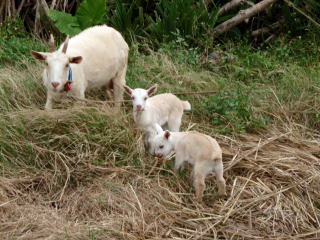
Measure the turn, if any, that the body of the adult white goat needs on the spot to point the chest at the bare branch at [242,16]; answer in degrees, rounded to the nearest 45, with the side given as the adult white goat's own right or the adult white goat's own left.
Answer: approximately 180°

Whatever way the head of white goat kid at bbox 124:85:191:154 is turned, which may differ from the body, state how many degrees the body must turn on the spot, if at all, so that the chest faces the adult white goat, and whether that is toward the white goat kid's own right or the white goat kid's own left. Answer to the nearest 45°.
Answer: approximately 90° to the white goat kid's own right

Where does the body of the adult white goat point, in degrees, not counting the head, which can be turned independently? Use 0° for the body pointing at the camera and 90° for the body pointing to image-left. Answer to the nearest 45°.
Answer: approximately 45°

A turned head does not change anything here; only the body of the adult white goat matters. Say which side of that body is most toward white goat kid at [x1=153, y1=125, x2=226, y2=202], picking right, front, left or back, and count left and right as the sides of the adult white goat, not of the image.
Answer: left

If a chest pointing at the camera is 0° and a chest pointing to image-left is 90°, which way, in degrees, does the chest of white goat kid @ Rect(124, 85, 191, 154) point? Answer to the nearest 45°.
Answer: approximately 45°

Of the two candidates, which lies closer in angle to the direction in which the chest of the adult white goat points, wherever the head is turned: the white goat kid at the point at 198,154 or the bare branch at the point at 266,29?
the white goat kid

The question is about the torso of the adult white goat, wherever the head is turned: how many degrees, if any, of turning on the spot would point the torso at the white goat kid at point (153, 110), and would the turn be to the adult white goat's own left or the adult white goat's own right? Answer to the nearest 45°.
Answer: approximately 90° to the adult white goat's own left

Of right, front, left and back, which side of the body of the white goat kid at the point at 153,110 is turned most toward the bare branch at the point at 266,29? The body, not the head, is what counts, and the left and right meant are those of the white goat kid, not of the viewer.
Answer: back
